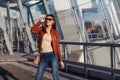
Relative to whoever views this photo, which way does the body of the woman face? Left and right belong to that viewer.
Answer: facing the viewer and to the left of the viewer
